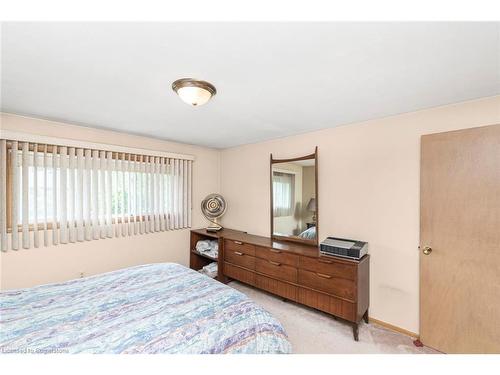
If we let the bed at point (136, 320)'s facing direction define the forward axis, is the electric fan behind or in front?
in front

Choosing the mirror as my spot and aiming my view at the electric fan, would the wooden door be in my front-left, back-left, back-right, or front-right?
back-left

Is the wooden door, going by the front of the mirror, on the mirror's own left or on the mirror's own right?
on the mirror's own left

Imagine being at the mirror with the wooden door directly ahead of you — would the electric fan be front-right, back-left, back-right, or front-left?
back-right

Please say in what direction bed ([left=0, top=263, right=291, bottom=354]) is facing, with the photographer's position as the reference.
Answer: facing away from the viewer and to the right of the viewer

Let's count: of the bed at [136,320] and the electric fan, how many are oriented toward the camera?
1

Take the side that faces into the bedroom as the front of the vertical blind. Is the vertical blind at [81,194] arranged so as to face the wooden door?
yes

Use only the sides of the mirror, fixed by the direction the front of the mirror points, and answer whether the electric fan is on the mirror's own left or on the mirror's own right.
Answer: on the mirror's own right

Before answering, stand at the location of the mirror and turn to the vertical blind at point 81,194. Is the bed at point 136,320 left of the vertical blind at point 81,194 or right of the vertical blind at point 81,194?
left

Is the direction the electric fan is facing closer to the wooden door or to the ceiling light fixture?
the ceiling light fixture

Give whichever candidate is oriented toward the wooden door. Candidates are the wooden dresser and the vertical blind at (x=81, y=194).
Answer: the vertical blind
